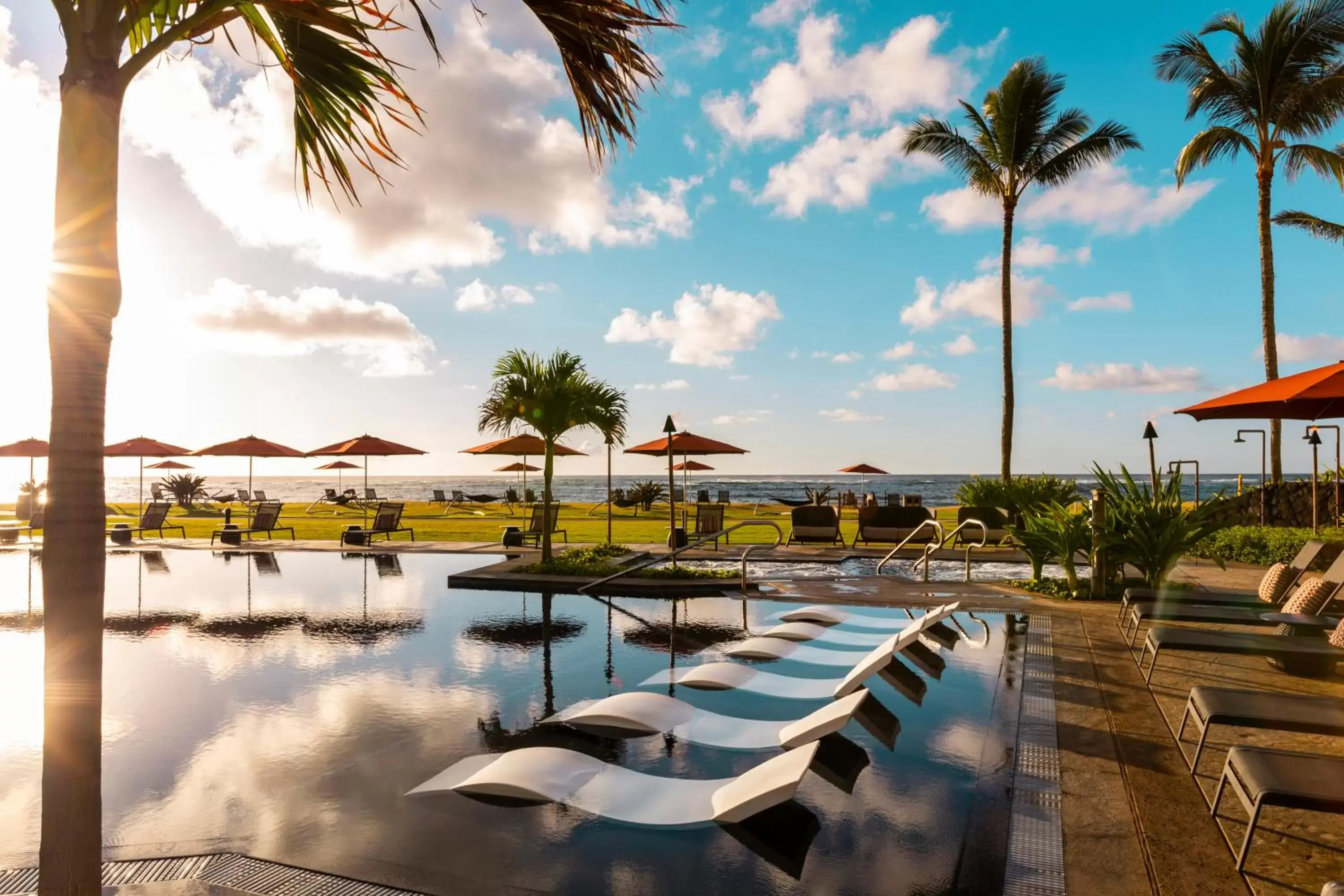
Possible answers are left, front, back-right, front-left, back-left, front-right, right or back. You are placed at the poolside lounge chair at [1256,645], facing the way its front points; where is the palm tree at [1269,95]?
right

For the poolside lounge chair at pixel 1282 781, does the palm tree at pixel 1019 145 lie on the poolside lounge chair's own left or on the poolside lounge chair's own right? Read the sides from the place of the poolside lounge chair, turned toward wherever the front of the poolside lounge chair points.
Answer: on the poolside lounge chair's own right

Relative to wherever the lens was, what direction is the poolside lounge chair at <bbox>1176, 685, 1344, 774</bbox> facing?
facing to the left of the viewer

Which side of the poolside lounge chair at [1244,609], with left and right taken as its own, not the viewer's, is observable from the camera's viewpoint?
left

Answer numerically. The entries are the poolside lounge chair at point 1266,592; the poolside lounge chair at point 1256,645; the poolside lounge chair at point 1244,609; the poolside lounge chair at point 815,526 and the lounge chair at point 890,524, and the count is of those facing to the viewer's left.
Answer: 3

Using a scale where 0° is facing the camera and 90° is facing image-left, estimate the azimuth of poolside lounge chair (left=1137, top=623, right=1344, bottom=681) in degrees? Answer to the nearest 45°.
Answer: approximately 90°

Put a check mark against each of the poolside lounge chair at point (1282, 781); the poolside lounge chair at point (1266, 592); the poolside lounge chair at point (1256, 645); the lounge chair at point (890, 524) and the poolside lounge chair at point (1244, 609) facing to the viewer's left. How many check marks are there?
4

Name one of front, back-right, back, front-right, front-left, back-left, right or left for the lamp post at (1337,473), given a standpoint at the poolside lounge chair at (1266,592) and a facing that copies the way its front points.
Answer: right

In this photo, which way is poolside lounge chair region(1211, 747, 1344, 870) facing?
to the viewer's left
